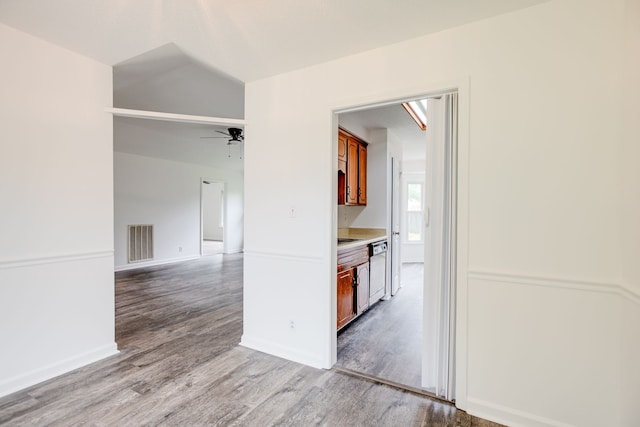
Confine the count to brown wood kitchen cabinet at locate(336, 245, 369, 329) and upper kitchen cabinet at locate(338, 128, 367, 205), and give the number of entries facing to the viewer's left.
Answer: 0

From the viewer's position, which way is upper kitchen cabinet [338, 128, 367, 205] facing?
facing the viewer and to the right of the viewer

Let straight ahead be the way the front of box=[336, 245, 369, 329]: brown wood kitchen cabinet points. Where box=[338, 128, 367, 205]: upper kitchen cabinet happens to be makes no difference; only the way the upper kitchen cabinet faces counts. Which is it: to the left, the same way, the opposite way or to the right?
the same way

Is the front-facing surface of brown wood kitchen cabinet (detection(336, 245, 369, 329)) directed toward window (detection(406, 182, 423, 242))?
no

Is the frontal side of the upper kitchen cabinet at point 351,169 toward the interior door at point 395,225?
no

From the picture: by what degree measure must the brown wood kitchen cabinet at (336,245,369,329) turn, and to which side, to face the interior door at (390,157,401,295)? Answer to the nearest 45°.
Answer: approximately 90° to its left

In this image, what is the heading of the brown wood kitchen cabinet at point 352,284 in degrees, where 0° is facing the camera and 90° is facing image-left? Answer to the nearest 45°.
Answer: approximately 315°

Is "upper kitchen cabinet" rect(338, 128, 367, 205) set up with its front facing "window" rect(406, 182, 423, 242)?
no
